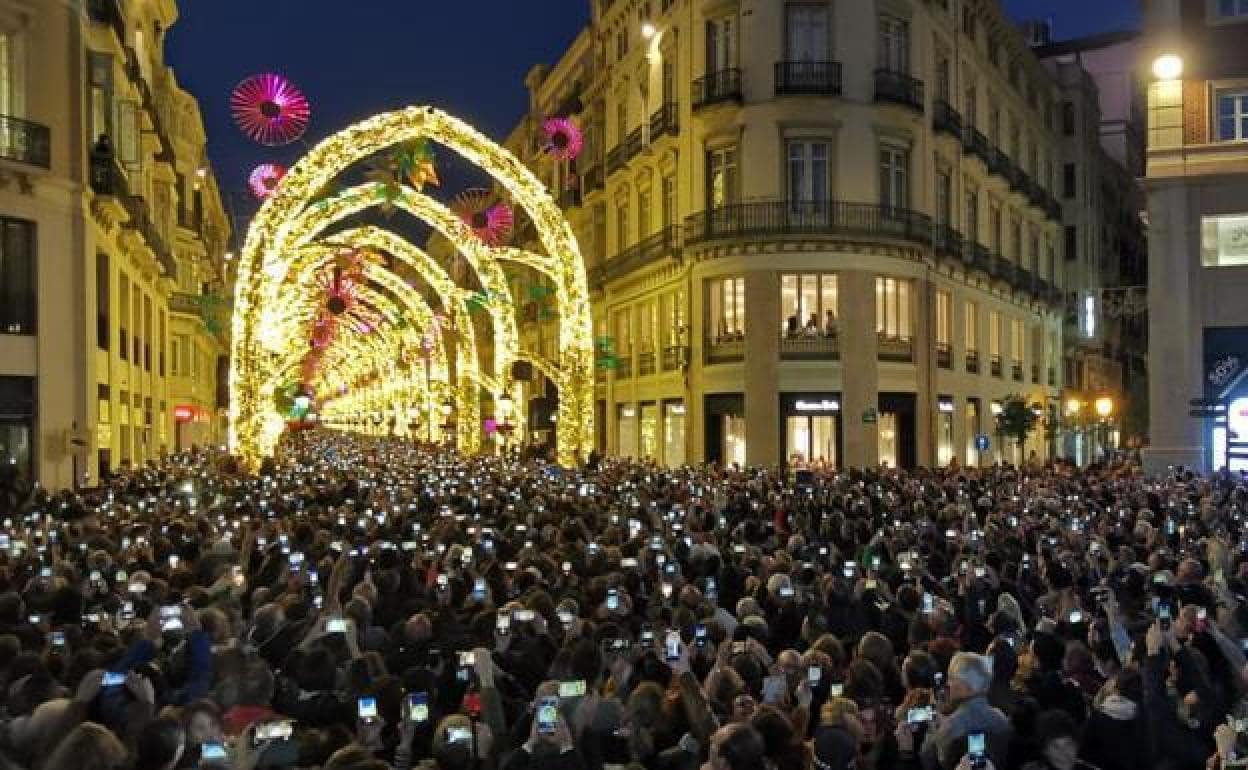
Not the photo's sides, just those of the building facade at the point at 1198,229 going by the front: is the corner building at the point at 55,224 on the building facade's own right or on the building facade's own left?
on the building facade's own right

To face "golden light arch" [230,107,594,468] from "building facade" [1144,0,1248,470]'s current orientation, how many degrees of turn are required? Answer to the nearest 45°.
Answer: approximately 45° to its right

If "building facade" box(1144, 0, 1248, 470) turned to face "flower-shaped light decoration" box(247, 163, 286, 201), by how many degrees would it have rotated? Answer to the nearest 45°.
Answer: approximately 45° to its right

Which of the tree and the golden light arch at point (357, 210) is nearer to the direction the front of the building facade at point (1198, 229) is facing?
the golden light arch

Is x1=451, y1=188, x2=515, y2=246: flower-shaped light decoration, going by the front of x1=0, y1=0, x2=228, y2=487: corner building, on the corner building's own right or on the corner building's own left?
on the corner building's own left

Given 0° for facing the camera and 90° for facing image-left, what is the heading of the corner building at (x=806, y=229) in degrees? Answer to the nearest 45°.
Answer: approximately 0°
